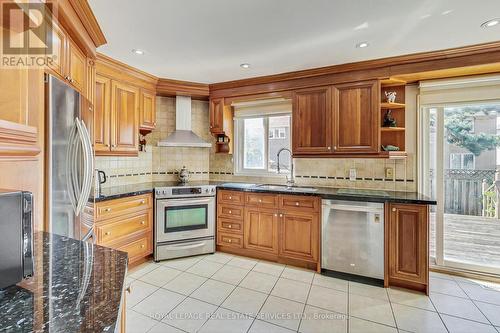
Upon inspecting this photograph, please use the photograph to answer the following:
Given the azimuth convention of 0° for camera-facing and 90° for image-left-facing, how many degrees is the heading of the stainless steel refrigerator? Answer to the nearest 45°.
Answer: approximately 315°

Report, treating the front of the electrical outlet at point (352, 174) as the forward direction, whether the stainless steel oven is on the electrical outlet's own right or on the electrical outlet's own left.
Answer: on the electrical outlet's own right

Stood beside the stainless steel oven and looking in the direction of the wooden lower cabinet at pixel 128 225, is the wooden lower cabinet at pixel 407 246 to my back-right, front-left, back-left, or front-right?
back-left

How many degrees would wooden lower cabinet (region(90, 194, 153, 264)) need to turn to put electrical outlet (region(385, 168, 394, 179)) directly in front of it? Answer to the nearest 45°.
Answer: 0° — it already faces it
